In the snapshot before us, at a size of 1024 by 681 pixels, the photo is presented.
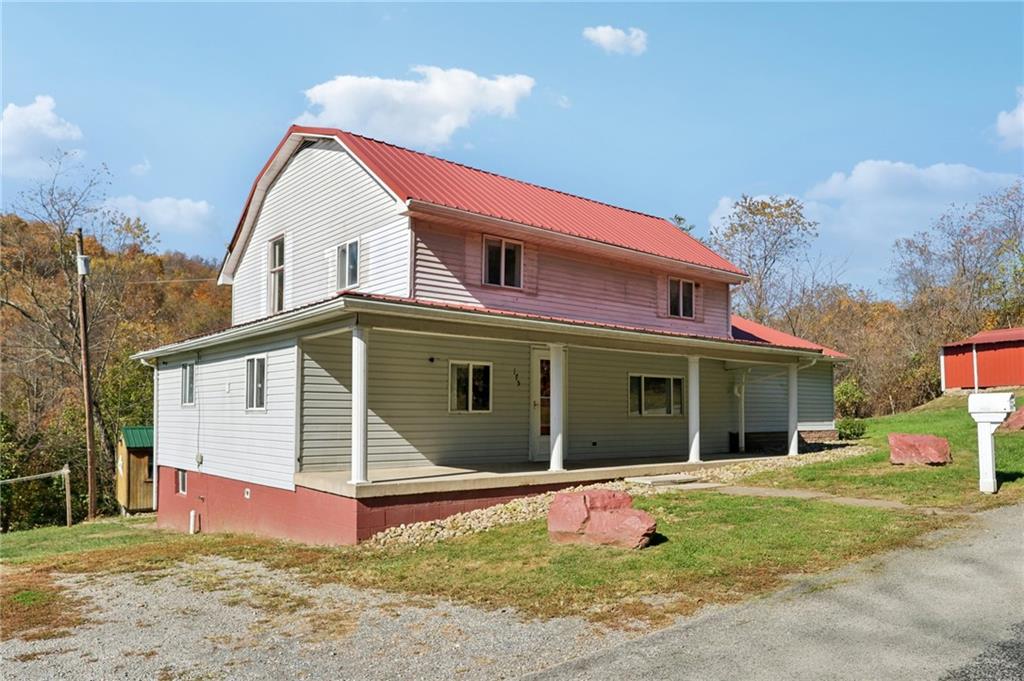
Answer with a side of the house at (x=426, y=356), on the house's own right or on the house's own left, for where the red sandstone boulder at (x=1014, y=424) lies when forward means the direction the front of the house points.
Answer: on the house's own left

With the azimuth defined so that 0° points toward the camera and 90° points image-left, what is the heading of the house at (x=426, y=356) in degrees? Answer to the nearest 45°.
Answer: approximately 315°

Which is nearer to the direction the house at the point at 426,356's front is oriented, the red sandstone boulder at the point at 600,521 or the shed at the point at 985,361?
the red sandstone boulder

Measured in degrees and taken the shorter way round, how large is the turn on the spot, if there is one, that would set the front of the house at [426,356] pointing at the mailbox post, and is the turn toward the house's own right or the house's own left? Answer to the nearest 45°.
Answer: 0° — it already faces it

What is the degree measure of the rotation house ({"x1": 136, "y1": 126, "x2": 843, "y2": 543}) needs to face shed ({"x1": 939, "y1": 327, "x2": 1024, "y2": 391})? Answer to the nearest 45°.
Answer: approximately 90° to its left
